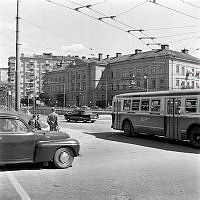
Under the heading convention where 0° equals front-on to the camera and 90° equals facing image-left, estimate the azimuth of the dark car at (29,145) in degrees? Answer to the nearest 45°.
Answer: approximately 270°

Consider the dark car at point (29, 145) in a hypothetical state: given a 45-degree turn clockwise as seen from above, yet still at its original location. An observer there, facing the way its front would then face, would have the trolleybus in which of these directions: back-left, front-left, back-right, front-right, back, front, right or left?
left

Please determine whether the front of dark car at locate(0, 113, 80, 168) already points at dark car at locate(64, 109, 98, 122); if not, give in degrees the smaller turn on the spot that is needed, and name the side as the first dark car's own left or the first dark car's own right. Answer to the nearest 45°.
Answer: approximately 90° to the first dark car's own left
